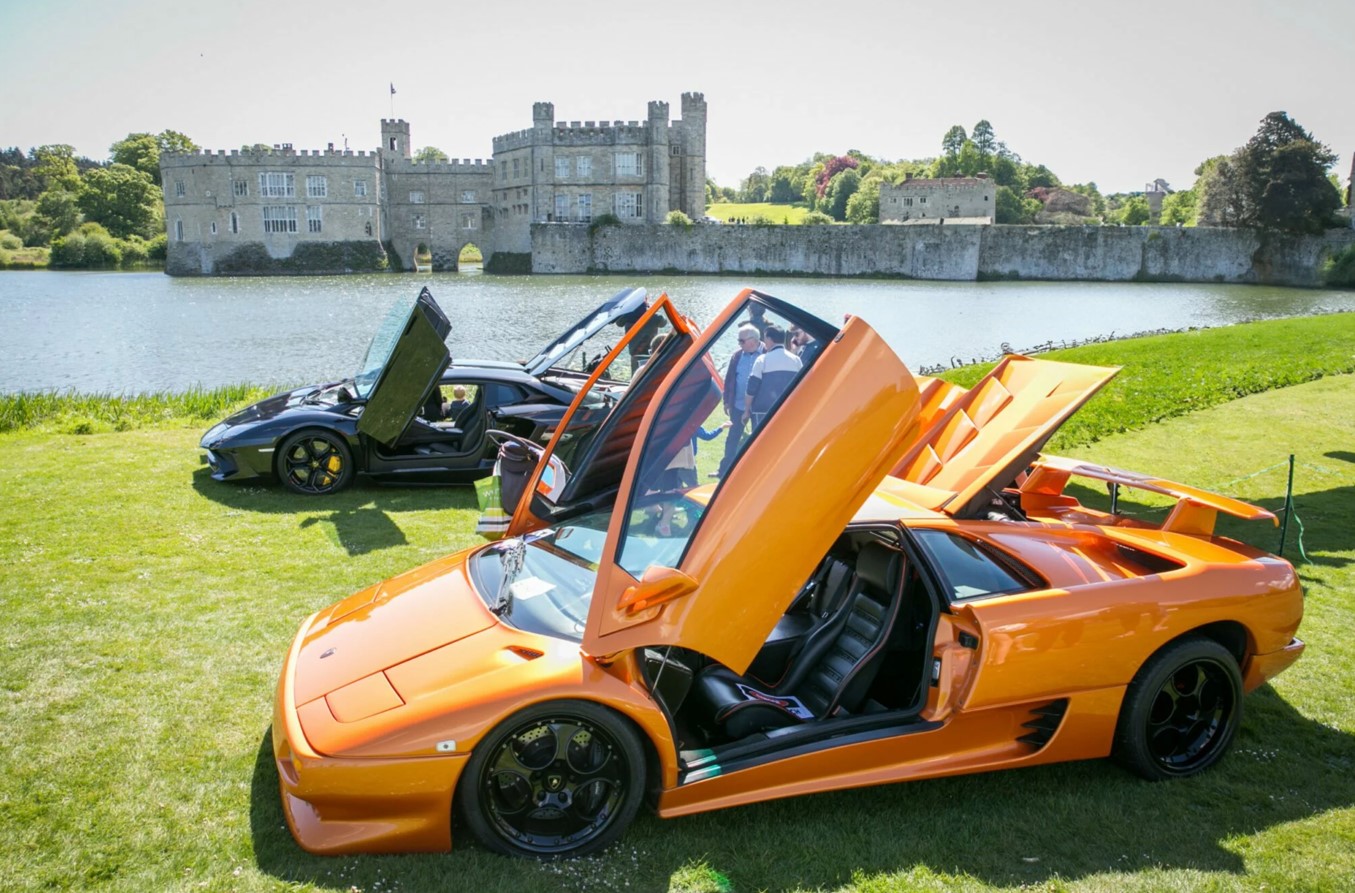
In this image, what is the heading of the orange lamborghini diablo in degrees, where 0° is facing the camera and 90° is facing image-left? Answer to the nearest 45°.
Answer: approximately 45°

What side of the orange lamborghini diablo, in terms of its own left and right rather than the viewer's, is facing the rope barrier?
back
